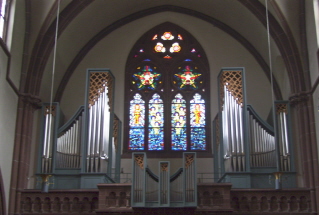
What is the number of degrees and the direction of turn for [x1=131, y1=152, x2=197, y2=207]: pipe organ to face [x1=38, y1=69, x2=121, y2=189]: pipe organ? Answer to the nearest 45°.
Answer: approximately 135° to its right

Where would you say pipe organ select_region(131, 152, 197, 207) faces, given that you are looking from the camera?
facing the viewer

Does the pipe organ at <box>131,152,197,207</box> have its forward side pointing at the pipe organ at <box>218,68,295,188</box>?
no
